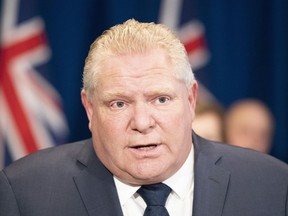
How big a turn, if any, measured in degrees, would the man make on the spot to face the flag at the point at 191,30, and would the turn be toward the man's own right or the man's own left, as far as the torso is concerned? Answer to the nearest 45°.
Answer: approximately 180°

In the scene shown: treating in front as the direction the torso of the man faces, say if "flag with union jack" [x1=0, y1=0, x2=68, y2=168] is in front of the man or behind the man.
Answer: behind

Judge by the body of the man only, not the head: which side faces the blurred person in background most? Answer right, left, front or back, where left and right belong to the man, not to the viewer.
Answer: back

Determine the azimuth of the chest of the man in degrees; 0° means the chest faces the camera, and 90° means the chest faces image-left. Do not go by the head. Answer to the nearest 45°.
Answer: approximately 0°
